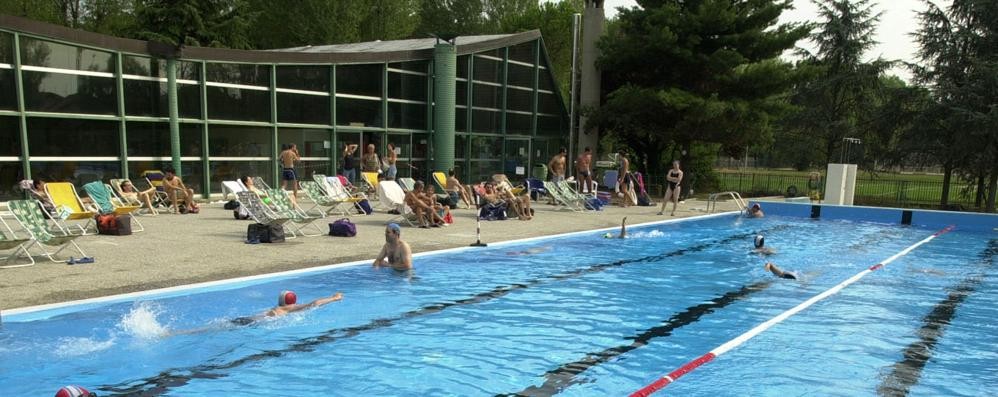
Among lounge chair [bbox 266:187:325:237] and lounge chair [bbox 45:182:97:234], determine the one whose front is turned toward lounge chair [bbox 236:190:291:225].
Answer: lounge chair [bbox 45:182:97:234]

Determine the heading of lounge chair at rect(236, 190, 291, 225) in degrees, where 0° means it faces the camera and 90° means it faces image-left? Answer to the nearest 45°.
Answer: approximately 315°

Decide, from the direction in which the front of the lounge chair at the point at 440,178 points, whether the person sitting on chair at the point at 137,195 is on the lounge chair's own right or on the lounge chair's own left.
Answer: on the lounge chair's own right

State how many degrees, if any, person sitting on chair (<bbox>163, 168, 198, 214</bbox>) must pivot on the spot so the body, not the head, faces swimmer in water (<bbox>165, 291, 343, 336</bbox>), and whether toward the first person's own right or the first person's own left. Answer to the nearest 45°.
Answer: approximately 45° to the first person's own right

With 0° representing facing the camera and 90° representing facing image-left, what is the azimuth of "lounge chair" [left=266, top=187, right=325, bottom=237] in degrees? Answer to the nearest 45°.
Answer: approximately 315°

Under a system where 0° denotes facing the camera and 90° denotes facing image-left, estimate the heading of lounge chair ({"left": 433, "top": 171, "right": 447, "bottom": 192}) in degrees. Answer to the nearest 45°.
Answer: approximately 315°

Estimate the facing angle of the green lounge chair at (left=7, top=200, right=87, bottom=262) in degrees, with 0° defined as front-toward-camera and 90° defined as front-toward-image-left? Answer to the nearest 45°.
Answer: approximately 315°

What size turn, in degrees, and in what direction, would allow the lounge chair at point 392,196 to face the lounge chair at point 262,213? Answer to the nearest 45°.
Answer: approximately 90° to its right

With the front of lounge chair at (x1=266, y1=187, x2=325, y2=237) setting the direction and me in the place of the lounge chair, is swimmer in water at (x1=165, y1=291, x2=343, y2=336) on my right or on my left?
on my right

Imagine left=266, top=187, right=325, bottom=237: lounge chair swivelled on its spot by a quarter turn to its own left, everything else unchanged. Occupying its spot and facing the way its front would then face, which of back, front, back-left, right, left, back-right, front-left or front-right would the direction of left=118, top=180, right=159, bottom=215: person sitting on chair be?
left
